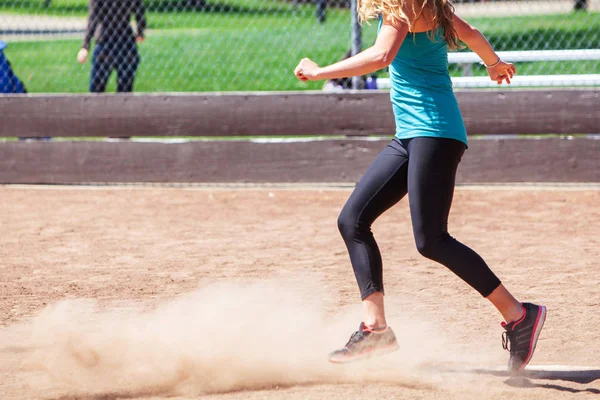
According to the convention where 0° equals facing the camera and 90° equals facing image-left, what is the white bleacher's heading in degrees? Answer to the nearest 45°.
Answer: approximately 0°

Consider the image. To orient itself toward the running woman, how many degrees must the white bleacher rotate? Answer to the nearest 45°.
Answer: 0° — it already faces them
